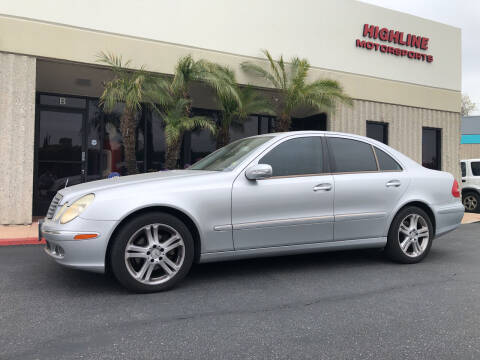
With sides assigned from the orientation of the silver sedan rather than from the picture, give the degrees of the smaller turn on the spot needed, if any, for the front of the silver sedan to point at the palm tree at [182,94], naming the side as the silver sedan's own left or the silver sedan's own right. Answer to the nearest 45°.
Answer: approximately 135° to the silver sedan's own right

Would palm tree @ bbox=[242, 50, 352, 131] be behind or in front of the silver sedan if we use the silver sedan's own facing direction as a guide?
behind

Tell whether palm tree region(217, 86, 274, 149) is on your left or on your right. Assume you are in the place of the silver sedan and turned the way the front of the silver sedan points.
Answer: on your right

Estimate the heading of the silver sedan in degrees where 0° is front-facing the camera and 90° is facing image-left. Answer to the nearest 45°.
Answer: approximately 45°

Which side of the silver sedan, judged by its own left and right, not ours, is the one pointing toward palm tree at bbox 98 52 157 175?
right
